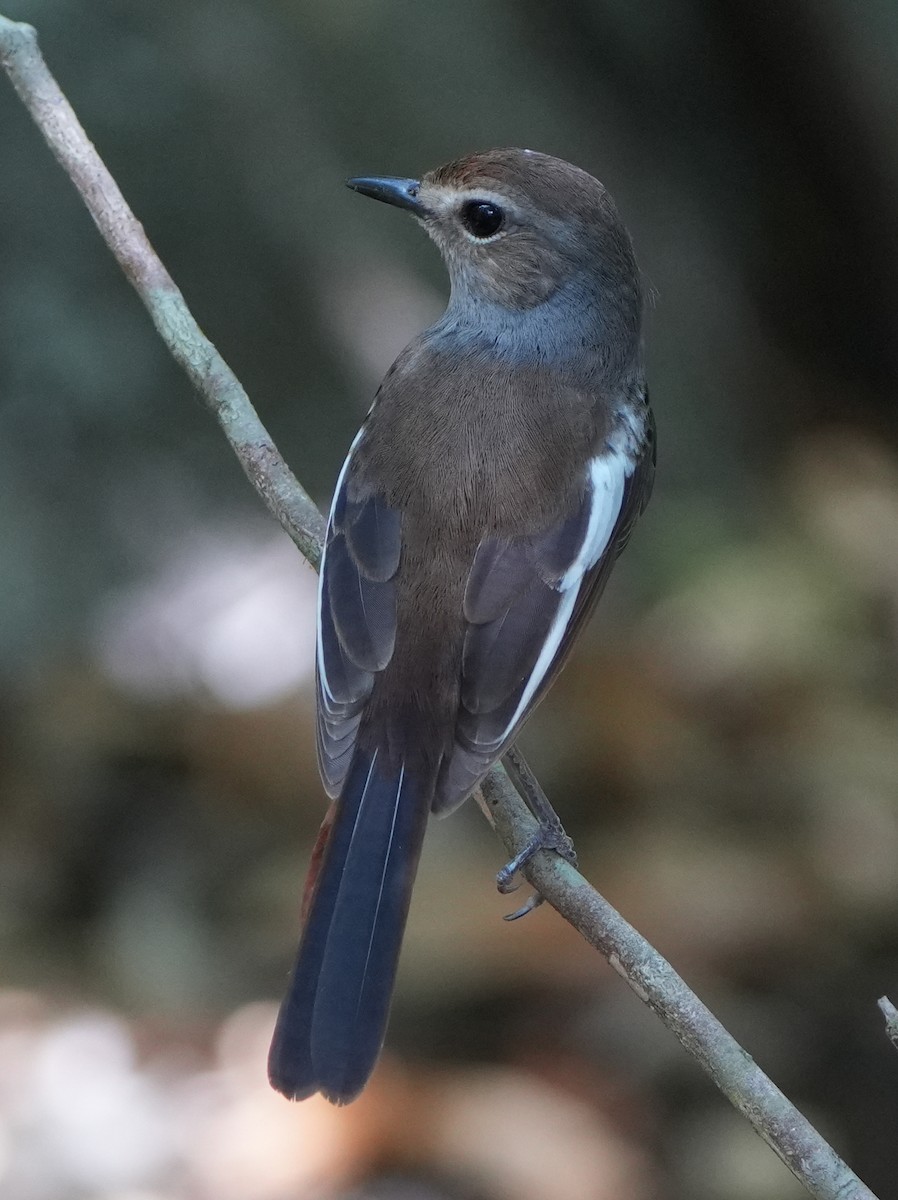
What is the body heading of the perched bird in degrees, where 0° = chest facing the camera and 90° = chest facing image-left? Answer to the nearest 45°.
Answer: approximately 180°
